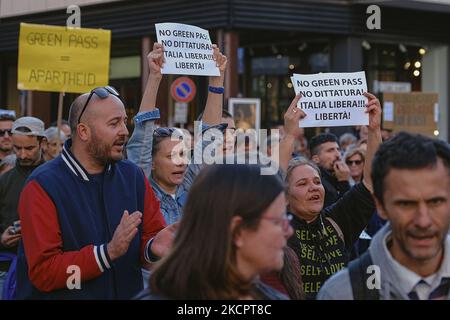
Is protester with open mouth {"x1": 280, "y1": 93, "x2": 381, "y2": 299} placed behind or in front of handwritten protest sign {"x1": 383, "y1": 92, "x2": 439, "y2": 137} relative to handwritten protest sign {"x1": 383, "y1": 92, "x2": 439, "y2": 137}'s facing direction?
in front

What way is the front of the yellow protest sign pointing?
toward the camera

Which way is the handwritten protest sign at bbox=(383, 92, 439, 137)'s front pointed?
toward the camera

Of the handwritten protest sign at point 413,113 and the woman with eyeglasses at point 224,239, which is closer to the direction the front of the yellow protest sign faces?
the woman with eyeglasses

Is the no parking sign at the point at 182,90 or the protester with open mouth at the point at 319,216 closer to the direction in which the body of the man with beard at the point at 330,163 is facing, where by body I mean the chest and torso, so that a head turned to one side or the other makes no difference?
the protester with open mouth

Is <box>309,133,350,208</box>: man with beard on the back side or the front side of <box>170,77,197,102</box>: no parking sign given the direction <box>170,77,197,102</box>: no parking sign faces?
on the front side

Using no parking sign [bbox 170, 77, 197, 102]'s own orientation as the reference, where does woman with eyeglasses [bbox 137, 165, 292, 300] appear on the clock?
The woman with eyeglasses is roughly at 12 o'clock from the no parking sign.

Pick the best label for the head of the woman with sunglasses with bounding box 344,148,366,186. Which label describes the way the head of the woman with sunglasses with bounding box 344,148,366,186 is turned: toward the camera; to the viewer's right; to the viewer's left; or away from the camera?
toward the camera

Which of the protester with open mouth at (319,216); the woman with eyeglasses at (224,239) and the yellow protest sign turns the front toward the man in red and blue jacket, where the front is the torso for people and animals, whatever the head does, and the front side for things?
the yellow protest sign

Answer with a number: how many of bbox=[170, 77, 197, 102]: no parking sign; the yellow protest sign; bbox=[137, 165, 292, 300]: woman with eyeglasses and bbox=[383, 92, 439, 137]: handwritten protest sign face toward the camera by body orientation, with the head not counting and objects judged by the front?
3

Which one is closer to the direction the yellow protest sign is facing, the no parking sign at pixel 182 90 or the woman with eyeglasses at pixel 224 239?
the woman with eyeglasses
